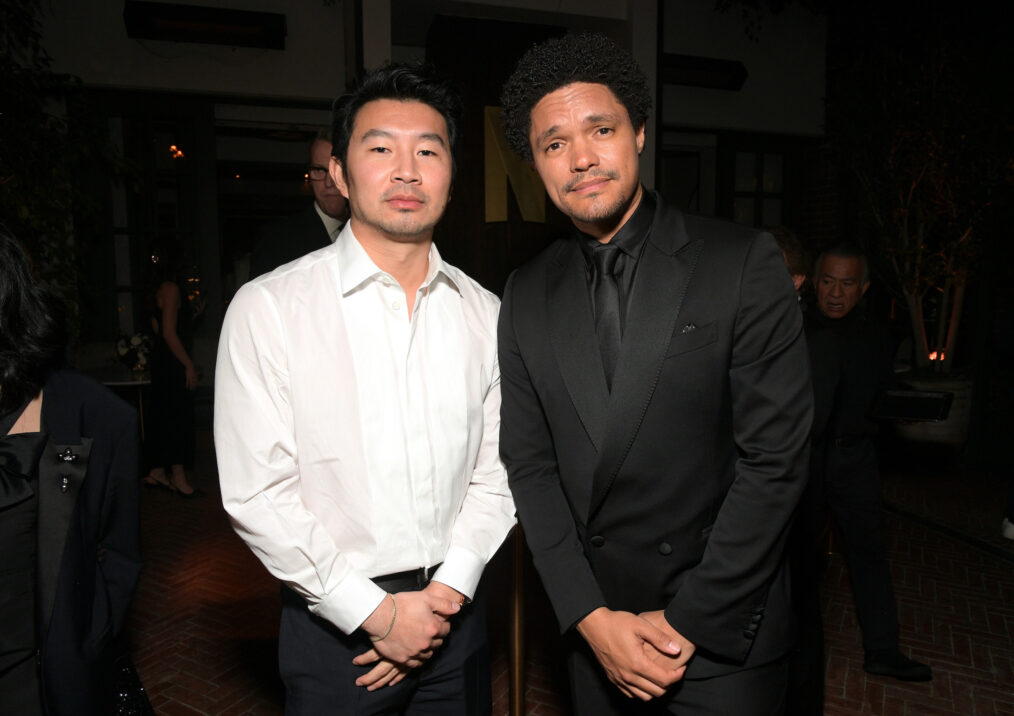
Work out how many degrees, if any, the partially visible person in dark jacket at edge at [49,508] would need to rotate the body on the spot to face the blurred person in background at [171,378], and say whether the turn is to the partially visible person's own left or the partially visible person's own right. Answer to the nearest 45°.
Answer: approximately 135° to the partially visible person's own right

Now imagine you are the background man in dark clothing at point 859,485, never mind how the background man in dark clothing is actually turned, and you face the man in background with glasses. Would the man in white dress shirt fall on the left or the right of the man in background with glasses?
left

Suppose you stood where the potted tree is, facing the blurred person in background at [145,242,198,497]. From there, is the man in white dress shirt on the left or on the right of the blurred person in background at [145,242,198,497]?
left

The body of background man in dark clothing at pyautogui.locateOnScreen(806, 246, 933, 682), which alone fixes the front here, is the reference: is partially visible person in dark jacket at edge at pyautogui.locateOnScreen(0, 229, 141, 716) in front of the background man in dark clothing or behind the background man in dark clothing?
in front

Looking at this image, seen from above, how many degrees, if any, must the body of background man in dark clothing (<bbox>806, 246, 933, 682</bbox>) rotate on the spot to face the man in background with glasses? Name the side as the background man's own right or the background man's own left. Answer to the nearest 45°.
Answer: approximately 45° to the background man's own right

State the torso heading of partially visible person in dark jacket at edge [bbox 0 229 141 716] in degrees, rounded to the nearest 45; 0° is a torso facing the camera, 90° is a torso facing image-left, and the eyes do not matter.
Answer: approximately 45°

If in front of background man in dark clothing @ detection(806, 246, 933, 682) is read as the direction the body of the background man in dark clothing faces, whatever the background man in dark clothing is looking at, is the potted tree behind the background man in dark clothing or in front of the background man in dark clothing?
behind
